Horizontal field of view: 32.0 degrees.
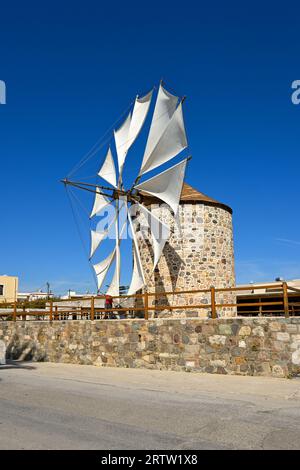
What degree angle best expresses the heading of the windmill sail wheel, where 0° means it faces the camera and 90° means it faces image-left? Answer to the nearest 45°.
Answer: approximately 45°
